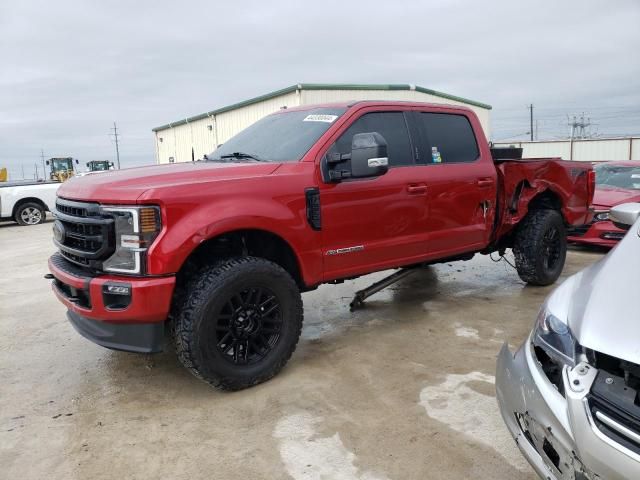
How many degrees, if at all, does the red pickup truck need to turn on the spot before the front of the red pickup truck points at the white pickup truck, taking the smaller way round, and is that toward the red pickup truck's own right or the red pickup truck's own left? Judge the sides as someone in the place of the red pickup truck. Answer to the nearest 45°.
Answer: approximately 90° to the red pickup truck's own right

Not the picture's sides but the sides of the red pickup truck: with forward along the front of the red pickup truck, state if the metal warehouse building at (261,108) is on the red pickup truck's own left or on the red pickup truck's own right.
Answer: on the red pickup truck's own right

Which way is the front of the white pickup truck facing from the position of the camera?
facing to the left of the viewer

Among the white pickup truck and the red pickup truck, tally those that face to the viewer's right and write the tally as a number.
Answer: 0

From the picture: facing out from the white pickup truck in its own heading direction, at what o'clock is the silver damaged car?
The silver damaged car is roughly at 9 o'clock from the white pickup truck.

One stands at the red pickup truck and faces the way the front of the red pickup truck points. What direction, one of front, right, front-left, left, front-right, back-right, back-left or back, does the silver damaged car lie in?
left

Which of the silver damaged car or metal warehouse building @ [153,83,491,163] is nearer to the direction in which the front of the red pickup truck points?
the silver damaged car

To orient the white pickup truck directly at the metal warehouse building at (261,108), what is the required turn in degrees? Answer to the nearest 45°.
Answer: approximately 135° to its right

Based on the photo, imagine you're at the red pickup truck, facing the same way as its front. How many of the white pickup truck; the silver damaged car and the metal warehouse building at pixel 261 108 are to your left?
1

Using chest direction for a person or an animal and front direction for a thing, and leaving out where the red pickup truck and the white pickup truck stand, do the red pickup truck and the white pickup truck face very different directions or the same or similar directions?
same or similar directions

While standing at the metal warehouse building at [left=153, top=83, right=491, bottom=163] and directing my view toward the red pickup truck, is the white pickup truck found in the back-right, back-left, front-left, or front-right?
front-right

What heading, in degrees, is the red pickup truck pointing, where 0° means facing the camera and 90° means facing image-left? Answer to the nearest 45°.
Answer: approximately 45°

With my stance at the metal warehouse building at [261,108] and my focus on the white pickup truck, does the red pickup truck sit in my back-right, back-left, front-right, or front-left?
front-left

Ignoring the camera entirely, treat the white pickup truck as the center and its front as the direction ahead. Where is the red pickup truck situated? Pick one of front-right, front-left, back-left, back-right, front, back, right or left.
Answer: left
